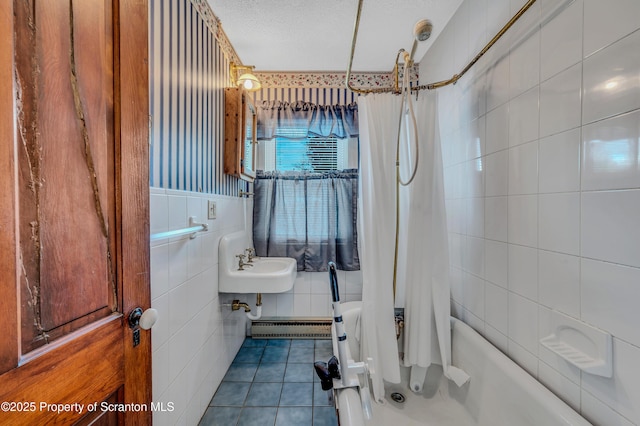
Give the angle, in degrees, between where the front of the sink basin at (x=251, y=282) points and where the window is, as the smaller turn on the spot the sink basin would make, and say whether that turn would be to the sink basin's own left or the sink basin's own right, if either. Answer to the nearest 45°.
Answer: approximately 45° to the sink basin's own left

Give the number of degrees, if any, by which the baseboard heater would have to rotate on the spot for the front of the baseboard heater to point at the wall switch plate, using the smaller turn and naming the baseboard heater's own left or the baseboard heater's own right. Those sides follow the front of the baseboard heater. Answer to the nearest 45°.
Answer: approximately 45° to the baseboard heater's own right

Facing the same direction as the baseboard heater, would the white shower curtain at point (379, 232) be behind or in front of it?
in front

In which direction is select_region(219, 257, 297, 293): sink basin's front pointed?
to the viewer's right

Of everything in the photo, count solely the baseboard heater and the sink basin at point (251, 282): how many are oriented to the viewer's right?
1

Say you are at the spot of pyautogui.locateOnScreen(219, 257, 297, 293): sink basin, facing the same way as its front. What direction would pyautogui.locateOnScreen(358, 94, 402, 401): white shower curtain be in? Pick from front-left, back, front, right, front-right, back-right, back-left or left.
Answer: front-right

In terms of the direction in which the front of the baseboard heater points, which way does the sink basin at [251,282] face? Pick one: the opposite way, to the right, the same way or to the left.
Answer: to the left
